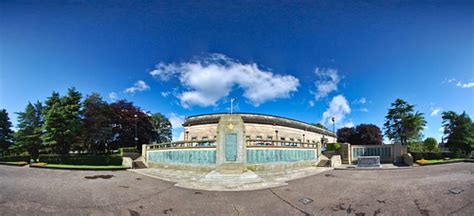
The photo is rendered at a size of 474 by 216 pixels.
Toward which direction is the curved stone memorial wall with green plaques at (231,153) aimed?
toward the camera
